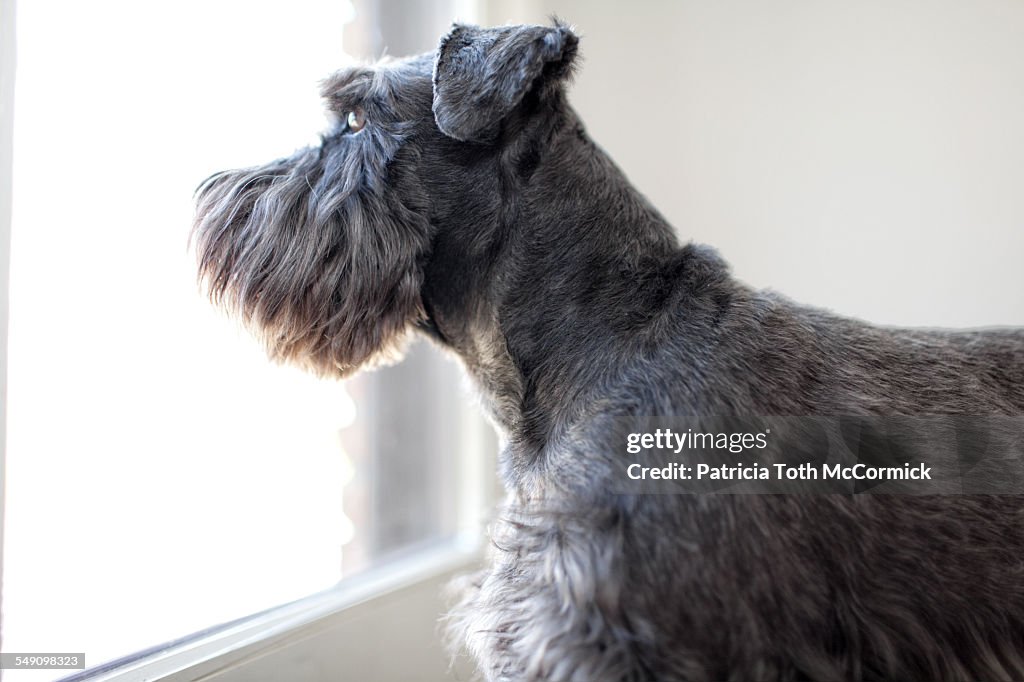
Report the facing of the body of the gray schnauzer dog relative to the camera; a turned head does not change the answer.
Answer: to the viewer's left
